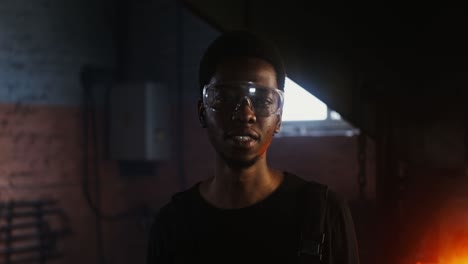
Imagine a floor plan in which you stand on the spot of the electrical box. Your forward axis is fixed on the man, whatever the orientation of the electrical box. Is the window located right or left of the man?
left

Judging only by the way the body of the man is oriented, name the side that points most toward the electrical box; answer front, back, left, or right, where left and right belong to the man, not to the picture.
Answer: back

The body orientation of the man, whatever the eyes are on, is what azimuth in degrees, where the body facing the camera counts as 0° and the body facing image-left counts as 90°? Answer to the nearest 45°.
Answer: approximately 0°

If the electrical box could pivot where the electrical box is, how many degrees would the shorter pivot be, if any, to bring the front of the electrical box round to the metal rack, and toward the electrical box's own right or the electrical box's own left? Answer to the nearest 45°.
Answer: approximately 45° to the electrical box's own right

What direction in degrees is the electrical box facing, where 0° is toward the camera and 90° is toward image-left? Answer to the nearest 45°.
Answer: approximately 45°

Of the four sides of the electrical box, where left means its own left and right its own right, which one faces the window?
left

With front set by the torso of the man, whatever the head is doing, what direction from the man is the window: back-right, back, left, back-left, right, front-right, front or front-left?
back

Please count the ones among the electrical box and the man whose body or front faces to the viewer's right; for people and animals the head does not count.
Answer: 0
